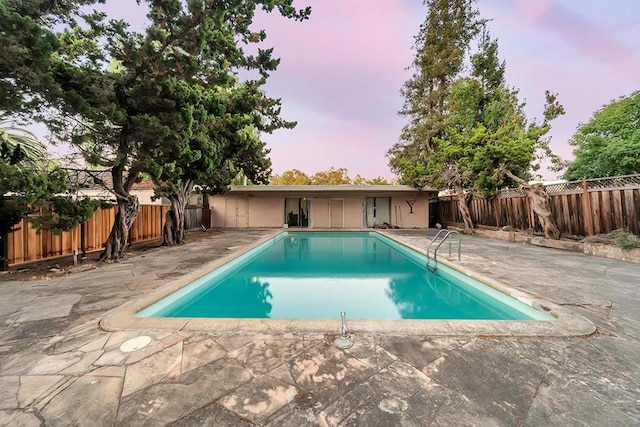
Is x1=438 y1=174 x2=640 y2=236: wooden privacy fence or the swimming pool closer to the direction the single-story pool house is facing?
the swimming pool

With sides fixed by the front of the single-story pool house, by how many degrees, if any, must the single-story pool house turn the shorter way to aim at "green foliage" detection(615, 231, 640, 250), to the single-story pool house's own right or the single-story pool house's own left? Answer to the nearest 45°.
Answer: approximately 45° to the single-story pool house's own left

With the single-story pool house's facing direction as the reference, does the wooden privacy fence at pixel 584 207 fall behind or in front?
in front

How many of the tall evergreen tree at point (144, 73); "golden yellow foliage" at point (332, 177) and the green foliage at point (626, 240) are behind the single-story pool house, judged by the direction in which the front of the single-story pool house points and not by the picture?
1

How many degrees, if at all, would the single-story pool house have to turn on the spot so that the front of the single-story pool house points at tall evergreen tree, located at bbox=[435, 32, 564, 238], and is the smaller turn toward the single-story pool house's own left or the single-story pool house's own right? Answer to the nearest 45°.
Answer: approximately 45° to the single-story pool house's own left

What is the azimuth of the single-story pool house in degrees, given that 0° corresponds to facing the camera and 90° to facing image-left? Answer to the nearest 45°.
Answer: approximately 0°

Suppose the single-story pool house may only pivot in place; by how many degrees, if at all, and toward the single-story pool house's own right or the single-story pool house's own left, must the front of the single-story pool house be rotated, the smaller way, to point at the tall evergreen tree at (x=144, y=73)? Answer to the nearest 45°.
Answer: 0° — it already faces it

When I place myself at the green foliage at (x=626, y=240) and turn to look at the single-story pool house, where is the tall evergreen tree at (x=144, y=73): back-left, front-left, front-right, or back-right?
front-left

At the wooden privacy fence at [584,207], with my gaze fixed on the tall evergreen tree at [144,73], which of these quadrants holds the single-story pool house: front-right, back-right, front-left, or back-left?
front-right

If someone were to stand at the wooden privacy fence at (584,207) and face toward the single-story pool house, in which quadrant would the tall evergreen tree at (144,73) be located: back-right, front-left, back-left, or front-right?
front-left

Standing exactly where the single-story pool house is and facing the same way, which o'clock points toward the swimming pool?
The swimming pool is roughly at 12 o'clock from the single-story pool house.

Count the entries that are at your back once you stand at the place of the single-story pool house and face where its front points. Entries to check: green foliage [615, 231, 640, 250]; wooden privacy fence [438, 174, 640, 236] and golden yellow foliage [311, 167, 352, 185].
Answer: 1

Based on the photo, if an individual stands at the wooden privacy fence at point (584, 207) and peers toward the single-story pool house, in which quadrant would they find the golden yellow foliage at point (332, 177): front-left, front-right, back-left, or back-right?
front-right

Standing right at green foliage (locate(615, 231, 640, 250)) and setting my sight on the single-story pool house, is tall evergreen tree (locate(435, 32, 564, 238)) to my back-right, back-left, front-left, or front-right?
front-right

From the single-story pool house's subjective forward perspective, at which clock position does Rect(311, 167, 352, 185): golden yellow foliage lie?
The golden yellow foliage is roughly at 6 o'clock from the single-story pool house.

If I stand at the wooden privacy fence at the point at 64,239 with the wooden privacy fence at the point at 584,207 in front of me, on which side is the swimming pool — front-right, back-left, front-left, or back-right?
front-right
